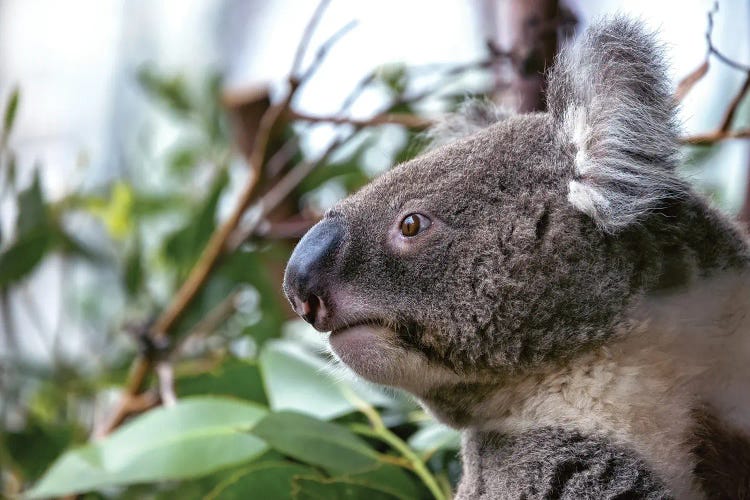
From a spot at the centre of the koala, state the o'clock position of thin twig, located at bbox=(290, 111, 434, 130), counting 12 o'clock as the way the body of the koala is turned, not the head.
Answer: The thin twig is roughly at 2 o'clock from the koala.

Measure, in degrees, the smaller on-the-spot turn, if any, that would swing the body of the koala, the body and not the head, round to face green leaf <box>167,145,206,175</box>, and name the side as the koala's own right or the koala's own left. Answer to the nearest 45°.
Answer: approximately 45° to the koala's own right

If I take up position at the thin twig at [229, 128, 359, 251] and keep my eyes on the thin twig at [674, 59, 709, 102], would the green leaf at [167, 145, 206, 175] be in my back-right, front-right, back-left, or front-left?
back-left

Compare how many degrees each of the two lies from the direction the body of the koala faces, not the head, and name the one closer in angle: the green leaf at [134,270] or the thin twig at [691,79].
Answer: the green leaf

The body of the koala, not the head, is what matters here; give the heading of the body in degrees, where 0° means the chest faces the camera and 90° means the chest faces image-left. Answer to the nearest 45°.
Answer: approximately 90°
